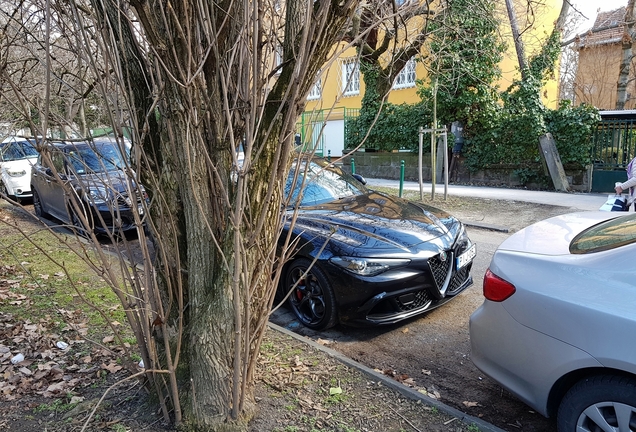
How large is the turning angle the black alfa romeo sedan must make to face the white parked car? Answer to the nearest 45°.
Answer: approximately 180°

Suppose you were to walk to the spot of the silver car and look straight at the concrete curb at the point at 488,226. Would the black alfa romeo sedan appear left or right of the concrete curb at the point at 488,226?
left

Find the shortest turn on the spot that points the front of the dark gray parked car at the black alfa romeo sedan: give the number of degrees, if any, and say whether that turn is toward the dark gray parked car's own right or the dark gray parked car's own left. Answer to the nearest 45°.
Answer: approximately 45° to the dark gray parked car's own left

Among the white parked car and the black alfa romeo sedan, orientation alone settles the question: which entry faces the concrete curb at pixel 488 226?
the white parked car

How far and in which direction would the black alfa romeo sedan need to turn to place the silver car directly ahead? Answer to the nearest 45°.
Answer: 0° — it already faces it

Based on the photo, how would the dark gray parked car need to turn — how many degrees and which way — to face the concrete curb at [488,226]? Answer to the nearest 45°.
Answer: approximately 90° to its left

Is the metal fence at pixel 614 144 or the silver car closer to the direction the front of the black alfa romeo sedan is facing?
the silver car

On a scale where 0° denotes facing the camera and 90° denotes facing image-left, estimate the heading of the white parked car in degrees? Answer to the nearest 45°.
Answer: approximately 315°
